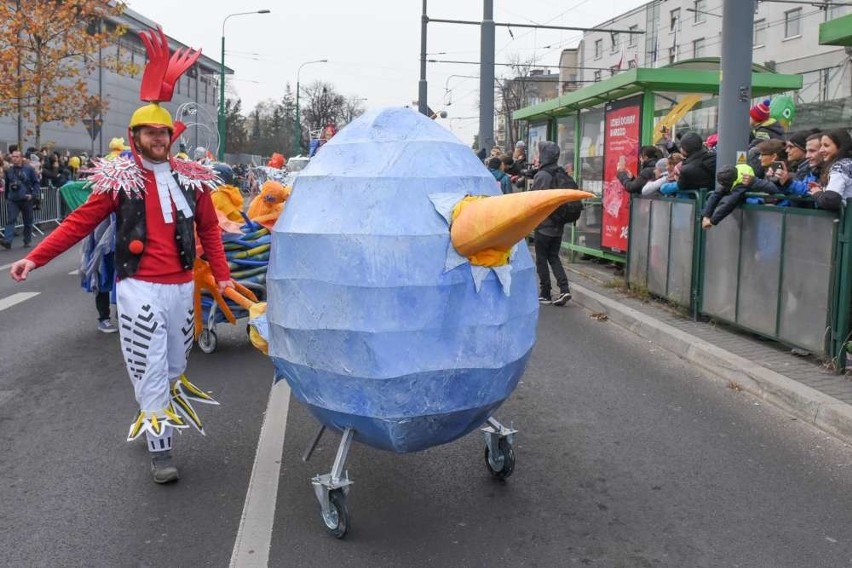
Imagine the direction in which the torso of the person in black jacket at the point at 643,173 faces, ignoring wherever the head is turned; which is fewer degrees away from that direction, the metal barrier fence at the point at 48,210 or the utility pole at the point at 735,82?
the metal barrier fence

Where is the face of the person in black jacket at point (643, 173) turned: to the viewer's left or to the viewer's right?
to the viewer's left

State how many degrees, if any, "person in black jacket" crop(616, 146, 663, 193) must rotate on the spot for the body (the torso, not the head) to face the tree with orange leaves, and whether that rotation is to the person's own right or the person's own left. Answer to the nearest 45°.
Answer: approximately 45° to the person's own right

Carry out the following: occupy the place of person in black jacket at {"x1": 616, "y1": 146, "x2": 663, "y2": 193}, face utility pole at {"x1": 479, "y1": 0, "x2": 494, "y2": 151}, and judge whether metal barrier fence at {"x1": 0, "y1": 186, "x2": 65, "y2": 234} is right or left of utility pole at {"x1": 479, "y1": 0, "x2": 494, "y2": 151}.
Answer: left

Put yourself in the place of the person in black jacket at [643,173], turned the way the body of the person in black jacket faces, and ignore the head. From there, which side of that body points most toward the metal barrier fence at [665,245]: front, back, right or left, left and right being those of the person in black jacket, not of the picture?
left

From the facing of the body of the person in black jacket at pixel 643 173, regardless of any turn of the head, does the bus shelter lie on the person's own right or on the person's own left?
on the person's own right

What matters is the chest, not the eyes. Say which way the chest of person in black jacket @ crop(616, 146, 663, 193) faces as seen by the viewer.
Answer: to the viewer's left

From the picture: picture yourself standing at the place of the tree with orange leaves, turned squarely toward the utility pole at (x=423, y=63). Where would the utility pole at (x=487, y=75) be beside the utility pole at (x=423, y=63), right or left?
right

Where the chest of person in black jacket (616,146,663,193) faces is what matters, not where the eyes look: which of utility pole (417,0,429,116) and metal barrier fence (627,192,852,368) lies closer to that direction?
the utility pole
